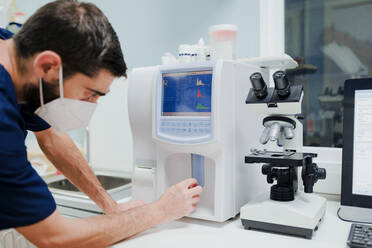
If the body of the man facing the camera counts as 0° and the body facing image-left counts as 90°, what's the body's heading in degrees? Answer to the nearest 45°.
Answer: approximately 270°

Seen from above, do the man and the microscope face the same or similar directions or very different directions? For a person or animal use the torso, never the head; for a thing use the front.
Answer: very different directions

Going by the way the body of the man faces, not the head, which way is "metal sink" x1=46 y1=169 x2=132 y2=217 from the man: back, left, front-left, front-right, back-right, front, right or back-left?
left

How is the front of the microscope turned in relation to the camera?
facing the viewer and to the left of the viewer

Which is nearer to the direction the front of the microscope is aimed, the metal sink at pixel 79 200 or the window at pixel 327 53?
the metal sink

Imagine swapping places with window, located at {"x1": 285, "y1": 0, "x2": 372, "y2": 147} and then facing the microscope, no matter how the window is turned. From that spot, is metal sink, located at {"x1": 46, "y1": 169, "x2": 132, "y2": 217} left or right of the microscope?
right

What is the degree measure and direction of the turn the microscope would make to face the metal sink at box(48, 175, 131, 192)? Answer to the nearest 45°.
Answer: approximately 90° to its right

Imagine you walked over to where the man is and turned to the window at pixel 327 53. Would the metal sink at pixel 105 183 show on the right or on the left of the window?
left

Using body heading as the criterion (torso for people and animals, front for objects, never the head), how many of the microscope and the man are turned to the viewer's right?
1

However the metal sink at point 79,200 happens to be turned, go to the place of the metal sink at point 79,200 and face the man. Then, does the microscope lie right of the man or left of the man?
left

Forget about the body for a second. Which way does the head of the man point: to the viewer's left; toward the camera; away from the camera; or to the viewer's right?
to the viewer's right
